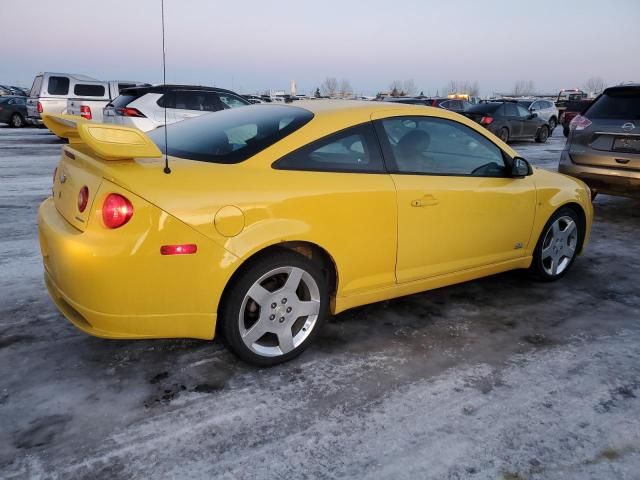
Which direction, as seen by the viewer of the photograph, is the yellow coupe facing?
facing away from the viewer and to the right of the viewer

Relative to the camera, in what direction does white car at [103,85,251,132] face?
facing away from the viewer and to the right of the viewer

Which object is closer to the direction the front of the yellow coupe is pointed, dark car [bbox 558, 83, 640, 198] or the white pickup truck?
the dark car

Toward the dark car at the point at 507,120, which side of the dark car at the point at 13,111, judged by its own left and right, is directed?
right

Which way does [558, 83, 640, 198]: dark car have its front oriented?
away from the camera

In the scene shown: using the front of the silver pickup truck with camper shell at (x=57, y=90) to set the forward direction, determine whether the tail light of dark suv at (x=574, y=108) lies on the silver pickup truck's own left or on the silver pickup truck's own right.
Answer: on the silver pickup truck's own right

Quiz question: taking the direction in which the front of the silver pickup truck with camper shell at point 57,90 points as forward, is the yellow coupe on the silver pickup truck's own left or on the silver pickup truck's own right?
on the silver pickup truck's own right

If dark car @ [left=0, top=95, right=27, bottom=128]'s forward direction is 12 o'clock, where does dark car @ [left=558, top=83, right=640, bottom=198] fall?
dark car @ [left=558, top=83, right=640, bottom=198] is roughly at 4 o'clock from dark car @ [left=0, top=95, right=27, bottom=128].

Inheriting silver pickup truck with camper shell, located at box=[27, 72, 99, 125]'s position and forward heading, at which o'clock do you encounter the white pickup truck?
The white pickup truck is roughly at 2 o'clock from the silver pickup truck with camper shell.

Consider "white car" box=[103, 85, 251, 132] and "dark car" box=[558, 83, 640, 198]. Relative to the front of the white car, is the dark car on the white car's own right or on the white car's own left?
on the white car's own right
